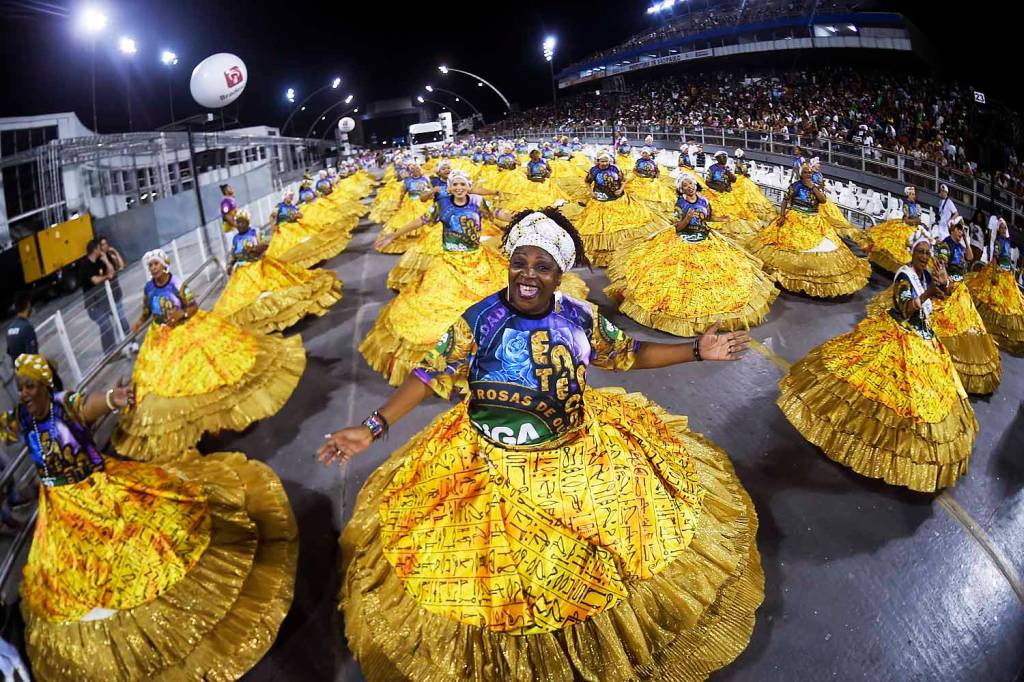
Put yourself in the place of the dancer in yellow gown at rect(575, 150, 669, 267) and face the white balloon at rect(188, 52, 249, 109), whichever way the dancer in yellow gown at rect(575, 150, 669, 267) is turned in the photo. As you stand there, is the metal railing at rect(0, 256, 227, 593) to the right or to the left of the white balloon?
left

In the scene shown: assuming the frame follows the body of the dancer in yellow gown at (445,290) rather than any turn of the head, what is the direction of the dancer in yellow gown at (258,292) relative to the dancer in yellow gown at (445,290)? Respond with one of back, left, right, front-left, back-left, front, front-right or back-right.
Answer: back-right

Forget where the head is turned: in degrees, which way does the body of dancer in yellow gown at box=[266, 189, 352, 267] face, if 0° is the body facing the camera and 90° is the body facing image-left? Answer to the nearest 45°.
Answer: approximately 315°

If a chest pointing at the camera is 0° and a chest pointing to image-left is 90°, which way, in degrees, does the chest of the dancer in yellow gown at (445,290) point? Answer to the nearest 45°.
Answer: approximately 0°

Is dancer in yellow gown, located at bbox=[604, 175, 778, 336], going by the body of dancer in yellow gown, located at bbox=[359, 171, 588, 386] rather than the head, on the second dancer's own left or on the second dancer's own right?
on the second dancer's own left

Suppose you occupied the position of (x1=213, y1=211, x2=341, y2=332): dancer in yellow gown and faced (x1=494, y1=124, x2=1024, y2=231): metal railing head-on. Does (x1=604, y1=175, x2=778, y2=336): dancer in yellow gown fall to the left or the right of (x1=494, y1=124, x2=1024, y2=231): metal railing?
right

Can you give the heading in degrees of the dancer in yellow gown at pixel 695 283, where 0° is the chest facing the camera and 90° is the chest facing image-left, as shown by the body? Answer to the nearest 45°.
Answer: approximately 0°
